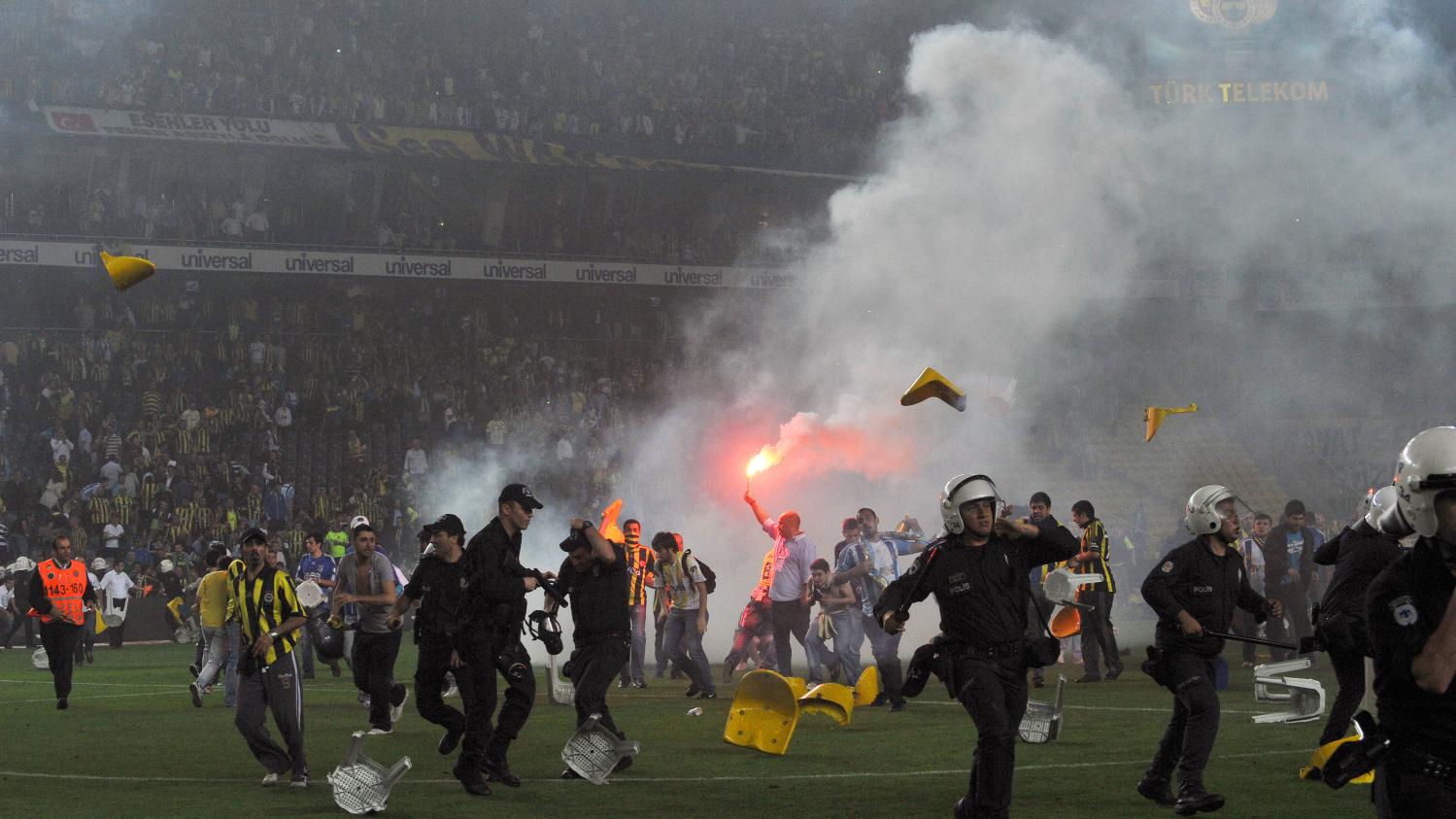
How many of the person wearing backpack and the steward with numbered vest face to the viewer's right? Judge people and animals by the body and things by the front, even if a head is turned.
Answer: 0

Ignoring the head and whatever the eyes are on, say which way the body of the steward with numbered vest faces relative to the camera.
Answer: toward the camera

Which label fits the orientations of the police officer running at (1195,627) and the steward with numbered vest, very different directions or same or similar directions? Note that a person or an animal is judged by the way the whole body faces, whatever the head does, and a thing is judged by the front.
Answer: same or similar directions

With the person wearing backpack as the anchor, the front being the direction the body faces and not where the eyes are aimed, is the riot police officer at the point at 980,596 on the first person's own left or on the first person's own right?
on the first person's own left

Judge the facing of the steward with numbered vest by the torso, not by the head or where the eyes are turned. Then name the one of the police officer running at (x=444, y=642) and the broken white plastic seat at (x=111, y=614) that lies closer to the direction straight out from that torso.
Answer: the police officer running

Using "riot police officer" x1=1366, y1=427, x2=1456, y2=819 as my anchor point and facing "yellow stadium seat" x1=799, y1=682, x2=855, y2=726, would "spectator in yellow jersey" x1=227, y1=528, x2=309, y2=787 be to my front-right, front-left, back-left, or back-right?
front-left

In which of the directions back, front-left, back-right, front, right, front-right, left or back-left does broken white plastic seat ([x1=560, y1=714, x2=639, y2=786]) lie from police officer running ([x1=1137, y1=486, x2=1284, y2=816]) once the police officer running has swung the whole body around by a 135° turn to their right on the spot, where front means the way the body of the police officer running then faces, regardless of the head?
front

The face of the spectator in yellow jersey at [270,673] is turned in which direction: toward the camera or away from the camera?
toward the camera

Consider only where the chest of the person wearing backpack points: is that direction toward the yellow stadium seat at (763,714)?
no

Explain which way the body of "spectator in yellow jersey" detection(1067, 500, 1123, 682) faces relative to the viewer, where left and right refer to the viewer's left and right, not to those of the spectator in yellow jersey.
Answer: facing to the left of the viewer
